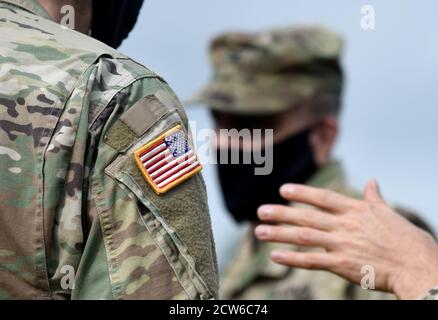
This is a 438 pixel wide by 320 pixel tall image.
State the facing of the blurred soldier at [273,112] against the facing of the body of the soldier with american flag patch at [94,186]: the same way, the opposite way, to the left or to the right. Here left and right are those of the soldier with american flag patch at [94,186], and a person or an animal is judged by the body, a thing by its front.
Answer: the opposite way

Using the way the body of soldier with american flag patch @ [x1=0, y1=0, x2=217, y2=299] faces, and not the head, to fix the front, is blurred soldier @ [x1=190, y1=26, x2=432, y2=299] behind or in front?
in front

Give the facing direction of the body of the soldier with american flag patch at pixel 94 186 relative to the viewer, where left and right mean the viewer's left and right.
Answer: facing away from the viewer and to the right of the viewer

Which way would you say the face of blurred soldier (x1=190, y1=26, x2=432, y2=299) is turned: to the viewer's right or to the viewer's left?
to the viewer's left

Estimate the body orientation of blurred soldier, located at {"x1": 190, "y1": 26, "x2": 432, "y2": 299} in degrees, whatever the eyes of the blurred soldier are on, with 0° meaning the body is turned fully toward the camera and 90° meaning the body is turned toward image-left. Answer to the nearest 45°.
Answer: approximately 45°

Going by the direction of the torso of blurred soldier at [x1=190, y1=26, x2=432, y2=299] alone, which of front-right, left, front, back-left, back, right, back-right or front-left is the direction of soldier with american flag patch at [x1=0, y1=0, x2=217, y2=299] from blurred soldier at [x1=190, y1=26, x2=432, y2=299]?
front-left
